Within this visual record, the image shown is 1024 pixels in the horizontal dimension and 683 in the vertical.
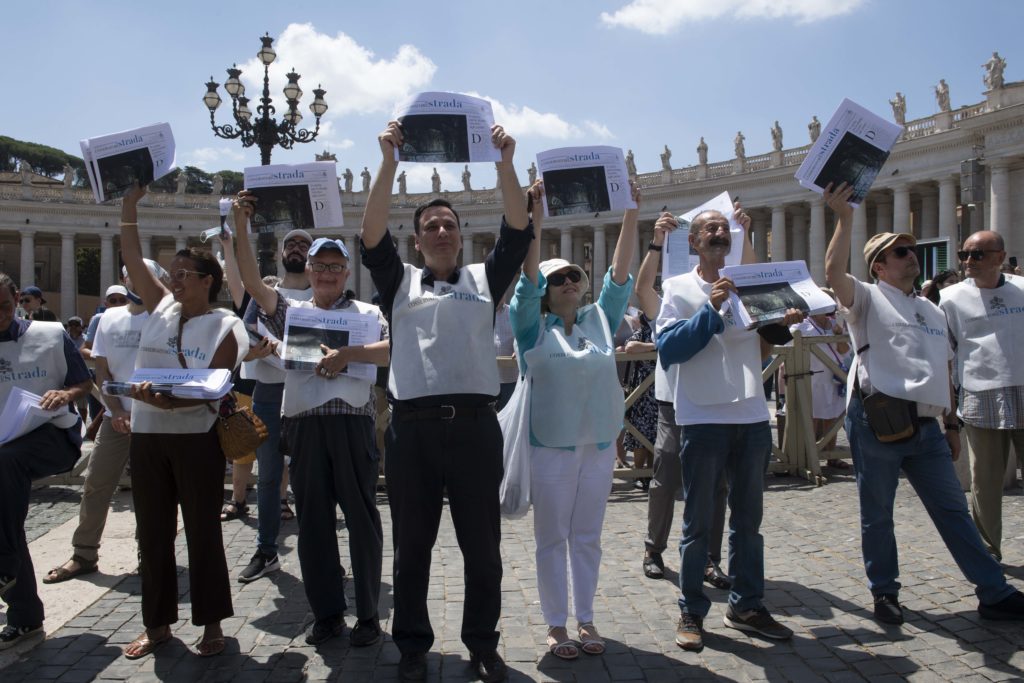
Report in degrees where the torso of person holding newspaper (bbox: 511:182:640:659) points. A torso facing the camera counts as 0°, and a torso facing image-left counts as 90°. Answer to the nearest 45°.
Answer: approximately 0°

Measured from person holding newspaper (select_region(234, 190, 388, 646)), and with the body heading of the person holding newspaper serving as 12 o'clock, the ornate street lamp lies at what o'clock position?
The ornate street lamp is roughly at 6 o'clock from the person holding newspaper.

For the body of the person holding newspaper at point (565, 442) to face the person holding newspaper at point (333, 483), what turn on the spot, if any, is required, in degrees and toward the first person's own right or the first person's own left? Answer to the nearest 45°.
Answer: approximately 90° to the first person's own right

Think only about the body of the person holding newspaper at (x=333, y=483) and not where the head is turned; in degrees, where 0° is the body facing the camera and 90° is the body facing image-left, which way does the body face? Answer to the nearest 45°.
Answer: approximately 0°

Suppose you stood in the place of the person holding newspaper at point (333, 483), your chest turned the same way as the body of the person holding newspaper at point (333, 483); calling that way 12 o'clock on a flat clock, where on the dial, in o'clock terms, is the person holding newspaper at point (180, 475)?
the person holding newspaper at point (180, 475) is roughly at 3 o'clock from the person holding newspaper at point (333, 483).
